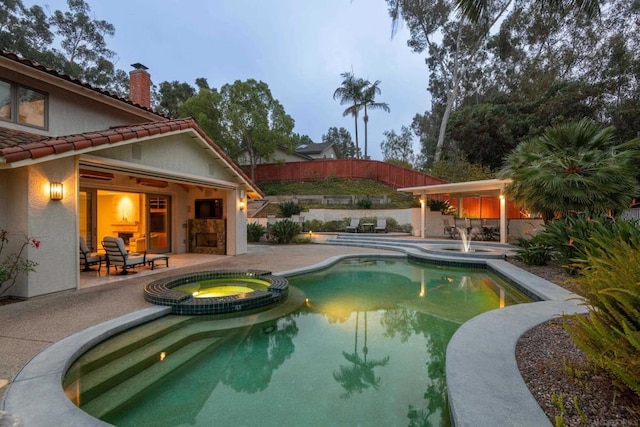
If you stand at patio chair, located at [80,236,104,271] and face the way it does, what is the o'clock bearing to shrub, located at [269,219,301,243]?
The shrub is roughly at 11 o'clock from the patio chair.

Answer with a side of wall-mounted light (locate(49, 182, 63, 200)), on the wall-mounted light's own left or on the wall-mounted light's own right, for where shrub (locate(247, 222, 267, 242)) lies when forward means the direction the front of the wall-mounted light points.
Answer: on the wall-mounted light's own left

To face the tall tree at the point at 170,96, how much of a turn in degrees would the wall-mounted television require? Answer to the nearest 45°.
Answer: approximately 180°

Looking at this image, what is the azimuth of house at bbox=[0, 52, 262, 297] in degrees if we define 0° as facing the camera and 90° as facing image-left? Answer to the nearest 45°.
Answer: approximately 315°

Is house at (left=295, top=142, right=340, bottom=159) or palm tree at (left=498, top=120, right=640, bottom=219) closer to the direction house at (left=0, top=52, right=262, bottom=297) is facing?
the palm tree

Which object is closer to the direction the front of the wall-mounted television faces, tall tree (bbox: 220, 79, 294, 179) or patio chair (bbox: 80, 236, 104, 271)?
the patio chair

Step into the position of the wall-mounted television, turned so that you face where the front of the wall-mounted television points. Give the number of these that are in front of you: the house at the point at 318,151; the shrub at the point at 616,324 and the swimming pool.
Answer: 2

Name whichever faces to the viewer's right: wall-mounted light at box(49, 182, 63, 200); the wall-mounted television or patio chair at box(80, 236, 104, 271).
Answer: the patio chair

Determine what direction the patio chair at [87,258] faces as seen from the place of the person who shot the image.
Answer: facing to the right of the viewer

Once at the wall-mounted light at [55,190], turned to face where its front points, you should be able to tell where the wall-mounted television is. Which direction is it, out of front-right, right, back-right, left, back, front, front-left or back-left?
back-left
